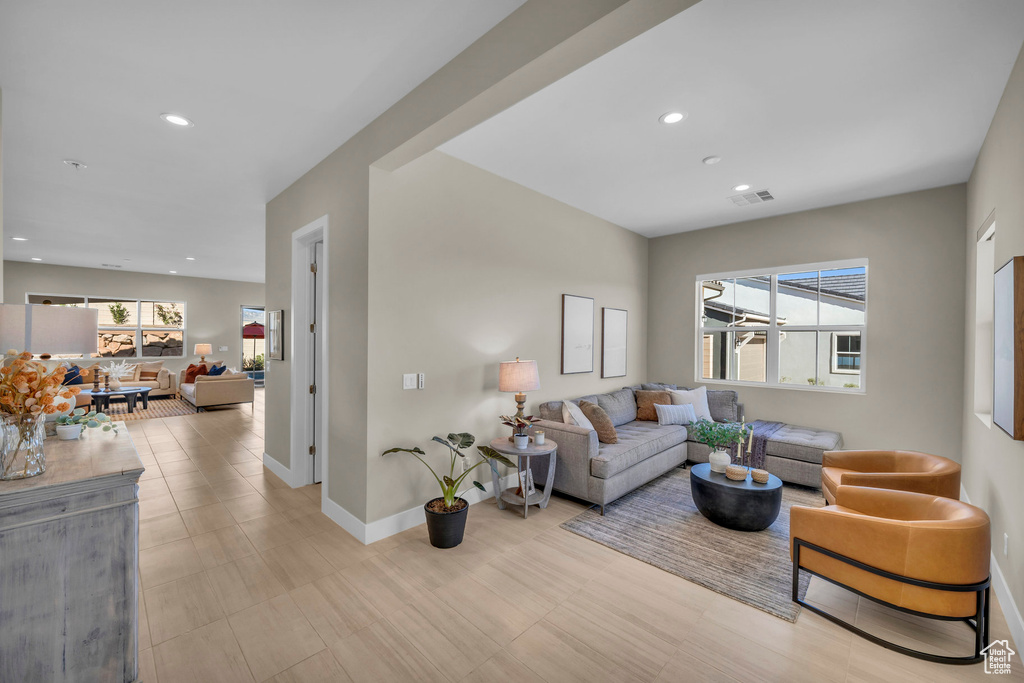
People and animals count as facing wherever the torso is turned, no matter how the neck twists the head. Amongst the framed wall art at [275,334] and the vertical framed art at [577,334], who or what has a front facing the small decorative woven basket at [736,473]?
the vertical framed art

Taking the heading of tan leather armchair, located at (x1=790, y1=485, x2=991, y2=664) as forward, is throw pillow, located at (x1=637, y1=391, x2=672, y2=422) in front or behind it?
in front

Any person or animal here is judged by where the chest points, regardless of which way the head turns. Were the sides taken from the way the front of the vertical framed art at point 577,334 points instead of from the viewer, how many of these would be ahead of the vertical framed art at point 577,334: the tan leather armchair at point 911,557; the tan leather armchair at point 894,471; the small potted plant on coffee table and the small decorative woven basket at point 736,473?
4

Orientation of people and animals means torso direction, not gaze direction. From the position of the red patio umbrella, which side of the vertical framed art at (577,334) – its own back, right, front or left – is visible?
back

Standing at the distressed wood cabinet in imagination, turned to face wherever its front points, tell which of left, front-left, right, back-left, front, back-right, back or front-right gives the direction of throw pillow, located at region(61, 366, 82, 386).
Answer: left

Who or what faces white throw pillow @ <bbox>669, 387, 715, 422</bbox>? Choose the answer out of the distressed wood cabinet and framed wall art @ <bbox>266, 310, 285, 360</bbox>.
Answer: the distressed wood cabinet

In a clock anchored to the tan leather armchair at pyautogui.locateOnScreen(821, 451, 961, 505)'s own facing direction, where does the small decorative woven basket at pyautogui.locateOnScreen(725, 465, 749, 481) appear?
The small decorative woven basket is roughly at 11 o'clock from the tan leather armchair.

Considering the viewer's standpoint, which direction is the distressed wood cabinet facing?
facing to the right of the viewer

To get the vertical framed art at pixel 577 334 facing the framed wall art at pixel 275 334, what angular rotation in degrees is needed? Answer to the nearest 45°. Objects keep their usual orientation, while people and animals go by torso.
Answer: approximately 135° to its right

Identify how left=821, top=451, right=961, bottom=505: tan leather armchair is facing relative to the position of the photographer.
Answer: facing to the left of the viewer

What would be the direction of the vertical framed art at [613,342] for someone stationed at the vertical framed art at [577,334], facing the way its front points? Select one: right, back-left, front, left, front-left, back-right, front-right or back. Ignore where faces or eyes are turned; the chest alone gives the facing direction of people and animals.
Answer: left

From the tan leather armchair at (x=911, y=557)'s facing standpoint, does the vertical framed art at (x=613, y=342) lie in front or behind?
in front

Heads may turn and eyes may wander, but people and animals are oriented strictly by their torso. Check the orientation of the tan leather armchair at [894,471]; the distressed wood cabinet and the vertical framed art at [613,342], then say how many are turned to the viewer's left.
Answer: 1

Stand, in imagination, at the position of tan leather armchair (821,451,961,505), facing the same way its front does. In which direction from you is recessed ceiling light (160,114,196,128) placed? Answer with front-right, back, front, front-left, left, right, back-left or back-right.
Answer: front-left
